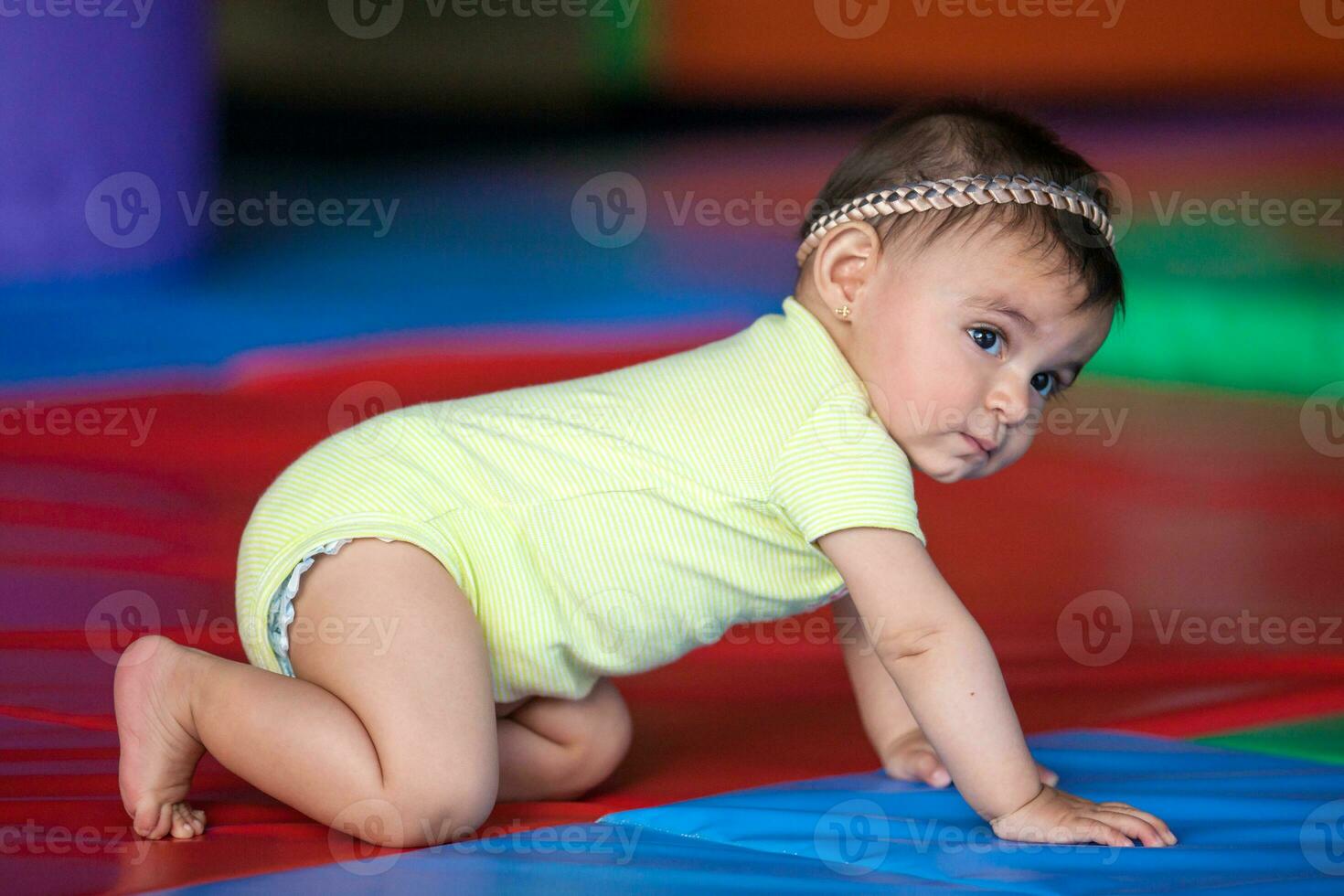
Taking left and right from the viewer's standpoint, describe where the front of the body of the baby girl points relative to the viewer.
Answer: facing to the right of the viewer

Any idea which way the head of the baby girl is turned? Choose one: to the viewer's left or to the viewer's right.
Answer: to the viewer's right
